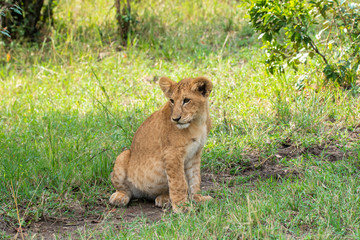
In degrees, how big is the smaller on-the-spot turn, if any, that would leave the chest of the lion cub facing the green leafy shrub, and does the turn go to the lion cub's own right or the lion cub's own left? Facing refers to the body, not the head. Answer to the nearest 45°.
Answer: approximately 90° to the lion cub's own left

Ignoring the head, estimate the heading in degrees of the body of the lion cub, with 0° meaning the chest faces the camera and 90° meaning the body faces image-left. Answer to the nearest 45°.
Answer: approximately 315°

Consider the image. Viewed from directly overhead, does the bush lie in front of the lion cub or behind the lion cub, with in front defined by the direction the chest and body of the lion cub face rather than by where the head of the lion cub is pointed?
behind
